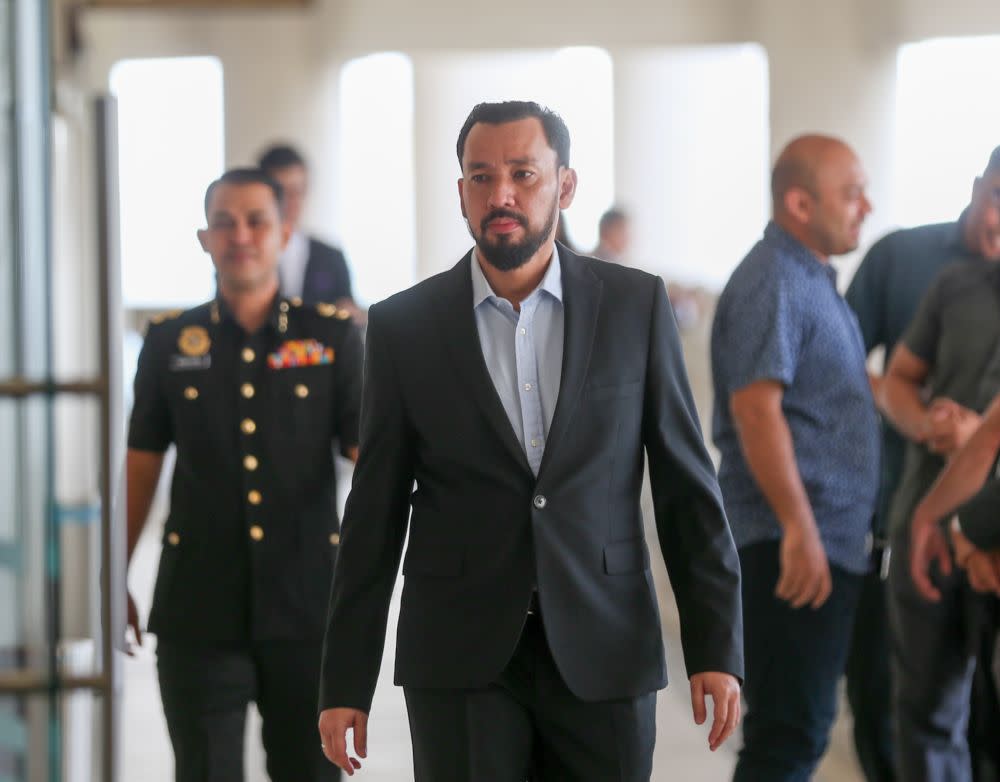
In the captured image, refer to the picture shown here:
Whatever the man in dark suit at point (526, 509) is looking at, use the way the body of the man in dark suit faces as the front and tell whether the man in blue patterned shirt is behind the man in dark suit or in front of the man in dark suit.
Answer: behind

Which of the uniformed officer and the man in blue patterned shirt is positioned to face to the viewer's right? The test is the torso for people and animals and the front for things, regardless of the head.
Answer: the man in blue patterned shirt

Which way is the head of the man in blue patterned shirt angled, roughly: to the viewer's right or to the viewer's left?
to the viewer's right

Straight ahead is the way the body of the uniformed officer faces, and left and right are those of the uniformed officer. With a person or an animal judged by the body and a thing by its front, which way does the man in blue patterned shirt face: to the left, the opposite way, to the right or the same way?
to the left

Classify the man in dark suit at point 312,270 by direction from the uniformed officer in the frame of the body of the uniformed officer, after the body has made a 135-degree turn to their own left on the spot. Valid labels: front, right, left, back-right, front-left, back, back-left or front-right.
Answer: front-left

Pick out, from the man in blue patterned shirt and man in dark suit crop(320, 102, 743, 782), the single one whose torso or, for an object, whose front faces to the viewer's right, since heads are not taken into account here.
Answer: the man in blue patterned shirt

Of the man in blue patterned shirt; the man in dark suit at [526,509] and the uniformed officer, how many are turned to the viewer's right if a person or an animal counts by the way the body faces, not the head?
1

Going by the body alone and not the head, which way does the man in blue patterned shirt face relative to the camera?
to the viewer's right

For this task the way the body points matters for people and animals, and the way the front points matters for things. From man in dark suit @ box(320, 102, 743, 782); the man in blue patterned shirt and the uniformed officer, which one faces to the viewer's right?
the man in blue patterned shirt

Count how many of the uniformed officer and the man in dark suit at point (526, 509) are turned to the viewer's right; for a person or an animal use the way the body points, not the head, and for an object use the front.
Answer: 0
